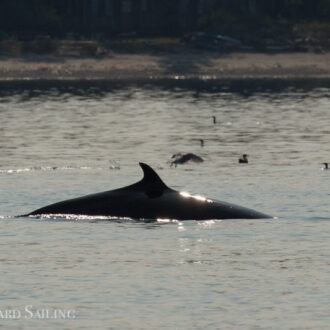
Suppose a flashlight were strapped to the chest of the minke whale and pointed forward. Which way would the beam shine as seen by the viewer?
to the viewer's right
